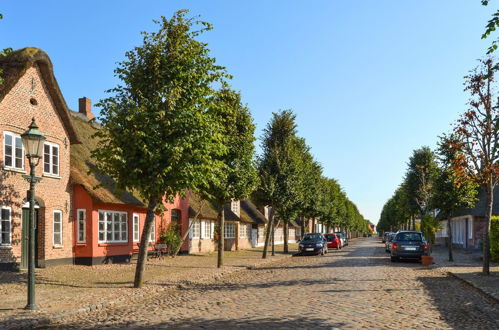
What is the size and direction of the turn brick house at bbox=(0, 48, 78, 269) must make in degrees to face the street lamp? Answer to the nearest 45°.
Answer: approximately 45° to its right

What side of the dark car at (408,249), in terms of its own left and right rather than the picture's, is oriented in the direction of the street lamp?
back

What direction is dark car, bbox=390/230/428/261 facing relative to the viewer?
away from the camera

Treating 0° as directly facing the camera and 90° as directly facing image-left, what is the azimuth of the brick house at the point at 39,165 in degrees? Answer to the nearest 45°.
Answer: approximately 315°

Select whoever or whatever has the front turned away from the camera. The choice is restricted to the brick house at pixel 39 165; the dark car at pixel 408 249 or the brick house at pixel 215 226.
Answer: the dark car
